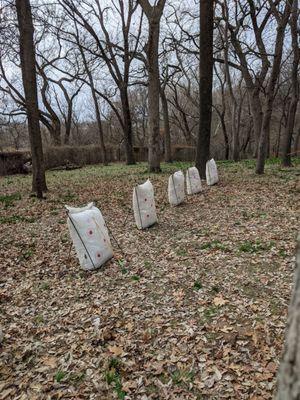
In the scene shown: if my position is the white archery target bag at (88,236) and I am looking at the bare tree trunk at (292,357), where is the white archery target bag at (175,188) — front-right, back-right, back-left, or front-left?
back-left

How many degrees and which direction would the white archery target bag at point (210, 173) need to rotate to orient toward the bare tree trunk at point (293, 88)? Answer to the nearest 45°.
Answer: approximately 90° to its left

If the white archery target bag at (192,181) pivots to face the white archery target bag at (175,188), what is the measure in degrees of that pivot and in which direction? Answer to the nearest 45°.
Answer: approximately 45° to its right

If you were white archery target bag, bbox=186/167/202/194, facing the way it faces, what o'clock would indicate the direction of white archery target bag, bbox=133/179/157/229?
white archery target bag, bbox=133/179/157/229 is roughly at 2 o'clock from white archery target bag, bbox=186/167/202/194.

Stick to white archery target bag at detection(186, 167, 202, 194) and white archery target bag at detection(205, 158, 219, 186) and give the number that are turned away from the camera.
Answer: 0
